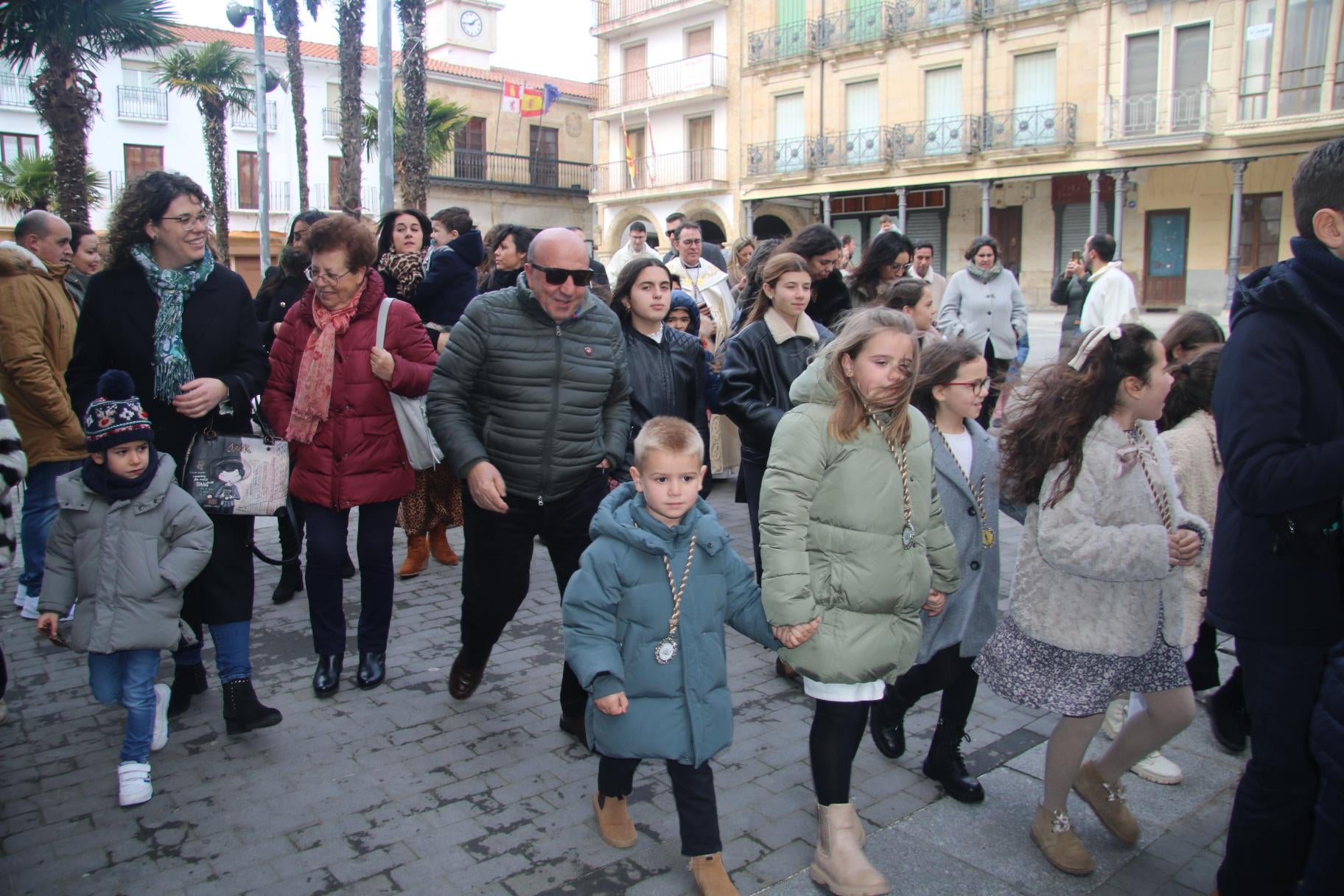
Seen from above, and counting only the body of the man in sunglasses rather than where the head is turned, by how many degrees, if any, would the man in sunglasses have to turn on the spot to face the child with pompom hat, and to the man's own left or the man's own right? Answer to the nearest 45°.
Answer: approximately 90° to the man's own right

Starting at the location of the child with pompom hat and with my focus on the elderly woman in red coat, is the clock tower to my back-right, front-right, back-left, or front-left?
front-left

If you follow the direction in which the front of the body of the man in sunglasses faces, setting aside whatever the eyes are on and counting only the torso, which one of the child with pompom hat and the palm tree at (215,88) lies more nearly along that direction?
the child with pompom hat

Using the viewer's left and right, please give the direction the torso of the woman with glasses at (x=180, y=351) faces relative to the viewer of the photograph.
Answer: facing the viewer and to the right of the viewer

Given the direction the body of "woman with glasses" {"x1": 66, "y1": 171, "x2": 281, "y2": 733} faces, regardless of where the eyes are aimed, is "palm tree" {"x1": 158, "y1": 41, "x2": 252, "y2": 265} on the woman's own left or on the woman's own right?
on the woman's own left

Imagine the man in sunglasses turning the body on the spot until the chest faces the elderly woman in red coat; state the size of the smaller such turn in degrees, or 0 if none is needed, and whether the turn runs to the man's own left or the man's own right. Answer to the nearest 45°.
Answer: approximately 135° to the man's own right

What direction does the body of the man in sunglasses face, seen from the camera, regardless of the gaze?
toward the camera

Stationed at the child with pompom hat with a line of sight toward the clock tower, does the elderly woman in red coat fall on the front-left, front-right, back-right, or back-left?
front-right

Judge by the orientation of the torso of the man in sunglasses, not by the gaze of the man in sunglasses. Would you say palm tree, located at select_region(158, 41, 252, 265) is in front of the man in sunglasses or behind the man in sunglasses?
behind

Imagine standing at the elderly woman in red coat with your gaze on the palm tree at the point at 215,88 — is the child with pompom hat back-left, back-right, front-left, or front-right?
back-left

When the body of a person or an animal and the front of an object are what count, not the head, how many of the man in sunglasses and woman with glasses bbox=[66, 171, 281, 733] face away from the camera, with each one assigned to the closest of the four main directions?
0

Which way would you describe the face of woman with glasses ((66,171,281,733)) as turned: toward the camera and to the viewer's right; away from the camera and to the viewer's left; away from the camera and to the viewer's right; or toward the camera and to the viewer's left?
toward the camera and to the viewer's right

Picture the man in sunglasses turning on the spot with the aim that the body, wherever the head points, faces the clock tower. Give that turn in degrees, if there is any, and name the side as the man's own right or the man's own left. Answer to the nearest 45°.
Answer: approximately 180°
